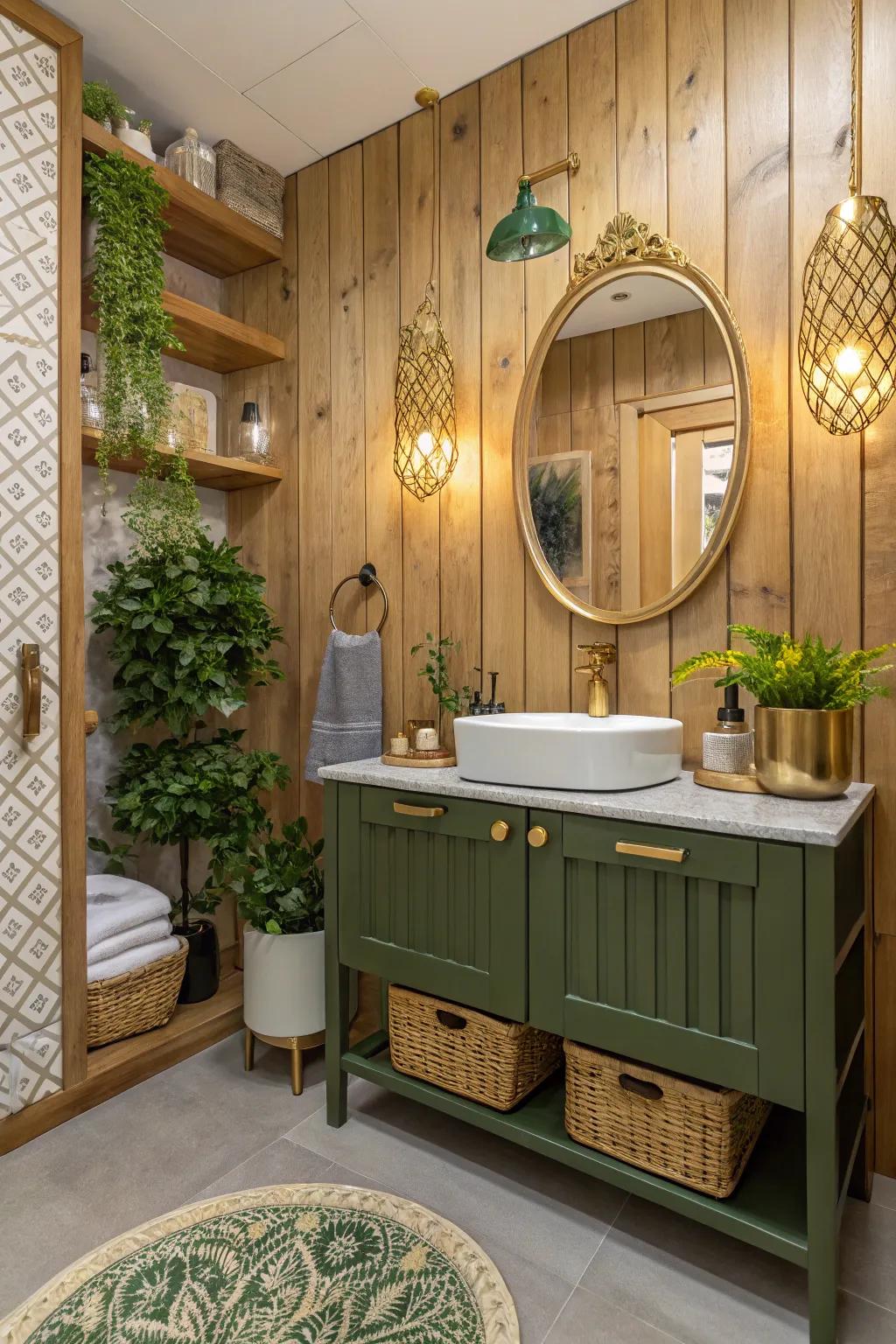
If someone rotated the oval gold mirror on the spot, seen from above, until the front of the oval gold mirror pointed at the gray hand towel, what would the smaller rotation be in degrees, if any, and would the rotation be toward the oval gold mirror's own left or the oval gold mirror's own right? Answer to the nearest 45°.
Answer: approximately 45° to the oval gold mirror's own right

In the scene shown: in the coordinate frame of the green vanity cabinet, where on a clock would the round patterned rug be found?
The round patterned rug is roughly at 1 o'clock from the green vanity cabinet.

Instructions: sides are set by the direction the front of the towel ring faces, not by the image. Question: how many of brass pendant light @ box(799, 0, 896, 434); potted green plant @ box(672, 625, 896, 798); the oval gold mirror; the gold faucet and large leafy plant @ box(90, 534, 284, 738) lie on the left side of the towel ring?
4

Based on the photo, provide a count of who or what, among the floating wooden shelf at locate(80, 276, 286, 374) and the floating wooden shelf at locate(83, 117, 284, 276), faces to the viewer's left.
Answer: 0

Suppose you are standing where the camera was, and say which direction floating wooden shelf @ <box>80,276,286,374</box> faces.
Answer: facing the viewer and to the right of the viewer

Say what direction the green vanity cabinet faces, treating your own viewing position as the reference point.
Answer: facing the viewer and to the left of the viewer

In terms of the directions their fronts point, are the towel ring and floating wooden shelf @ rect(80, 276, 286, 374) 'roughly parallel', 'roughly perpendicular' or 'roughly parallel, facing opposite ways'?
roughly perpendicular

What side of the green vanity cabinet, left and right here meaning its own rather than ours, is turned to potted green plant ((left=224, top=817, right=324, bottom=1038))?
right
